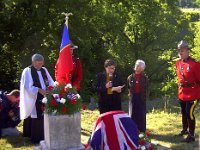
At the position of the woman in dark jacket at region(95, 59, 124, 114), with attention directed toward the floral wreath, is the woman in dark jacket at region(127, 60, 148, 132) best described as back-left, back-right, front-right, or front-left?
back-left

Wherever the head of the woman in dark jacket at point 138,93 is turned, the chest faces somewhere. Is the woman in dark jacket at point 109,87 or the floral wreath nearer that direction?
the floral wreath

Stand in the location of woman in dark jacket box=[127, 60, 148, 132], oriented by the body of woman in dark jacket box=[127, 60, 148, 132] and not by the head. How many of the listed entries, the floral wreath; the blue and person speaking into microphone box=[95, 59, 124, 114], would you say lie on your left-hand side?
0

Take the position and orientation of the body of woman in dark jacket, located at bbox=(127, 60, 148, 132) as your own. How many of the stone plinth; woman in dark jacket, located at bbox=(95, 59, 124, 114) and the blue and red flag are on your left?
0

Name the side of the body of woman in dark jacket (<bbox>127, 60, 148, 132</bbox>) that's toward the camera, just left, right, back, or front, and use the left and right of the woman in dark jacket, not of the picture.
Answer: front

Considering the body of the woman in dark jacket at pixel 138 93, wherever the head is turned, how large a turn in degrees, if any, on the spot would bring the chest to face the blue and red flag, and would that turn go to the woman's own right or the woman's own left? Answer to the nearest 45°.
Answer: approximately 90° to the woman's own right

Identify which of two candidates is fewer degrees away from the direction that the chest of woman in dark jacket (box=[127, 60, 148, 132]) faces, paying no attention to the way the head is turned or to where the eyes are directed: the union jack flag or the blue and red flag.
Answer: the union jack flag

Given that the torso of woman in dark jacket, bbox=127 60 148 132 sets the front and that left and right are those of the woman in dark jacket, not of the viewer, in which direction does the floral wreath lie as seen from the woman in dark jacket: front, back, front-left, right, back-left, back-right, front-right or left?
front-right

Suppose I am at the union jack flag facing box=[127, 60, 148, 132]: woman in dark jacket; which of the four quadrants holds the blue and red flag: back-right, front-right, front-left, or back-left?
front-left

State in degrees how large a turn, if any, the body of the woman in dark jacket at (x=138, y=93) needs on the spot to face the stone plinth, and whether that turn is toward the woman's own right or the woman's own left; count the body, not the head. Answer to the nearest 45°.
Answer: approximately 45° to the woman's own right

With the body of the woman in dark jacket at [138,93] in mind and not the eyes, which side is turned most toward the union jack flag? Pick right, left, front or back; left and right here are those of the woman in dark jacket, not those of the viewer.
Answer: front

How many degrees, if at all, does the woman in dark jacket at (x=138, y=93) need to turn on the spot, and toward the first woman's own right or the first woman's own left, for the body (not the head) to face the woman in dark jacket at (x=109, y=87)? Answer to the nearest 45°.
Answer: approximately 90° to the first woman's own right

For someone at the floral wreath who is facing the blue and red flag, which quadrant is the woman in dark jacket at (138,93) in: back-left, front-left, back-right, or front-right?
front-right
